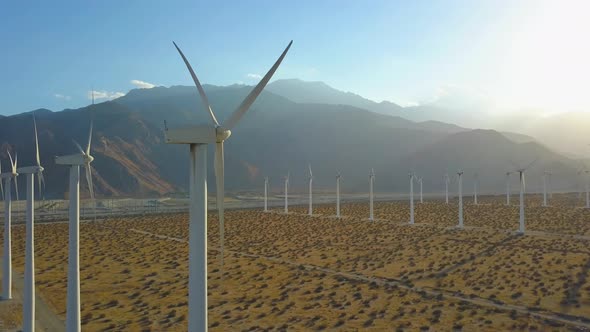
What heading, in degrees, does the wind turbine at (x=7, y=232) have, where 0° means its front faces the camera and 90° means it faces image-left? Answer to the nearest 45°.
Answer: approximately 270°
